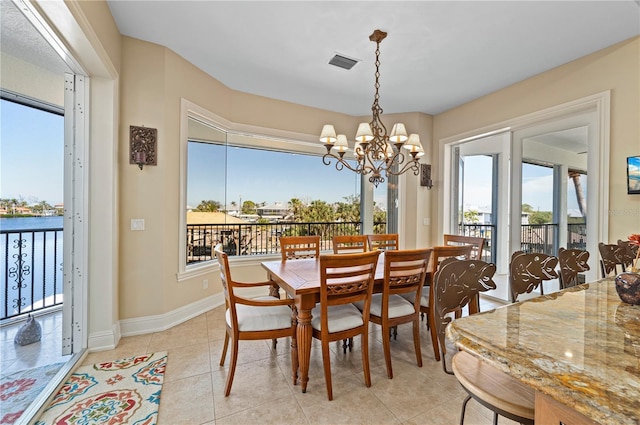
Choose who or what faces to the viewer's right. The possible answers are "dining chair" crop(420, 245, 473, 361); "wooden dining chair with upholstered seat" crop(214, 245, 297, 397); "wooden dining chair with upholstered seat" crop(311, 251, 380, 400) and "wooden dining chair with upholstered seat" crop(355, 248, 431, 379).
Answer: "wooden dining chair with upholstered seat" crop(214, 245, 297, 397)

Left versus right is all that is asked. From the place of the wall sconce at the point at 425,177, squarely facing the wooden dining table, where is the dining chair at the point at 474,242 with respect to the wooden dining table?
left

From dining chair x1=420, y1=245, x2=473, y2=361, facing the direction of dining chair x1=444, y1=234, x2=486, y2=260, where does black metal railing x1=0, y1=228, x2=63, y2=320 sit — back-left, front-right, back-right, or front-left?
back-left

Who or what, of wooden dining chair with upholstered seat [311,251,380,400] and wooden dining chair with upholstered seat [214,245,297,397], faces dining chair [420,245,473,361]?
wooden dining chair with upholstered seat [214,245,297,397]

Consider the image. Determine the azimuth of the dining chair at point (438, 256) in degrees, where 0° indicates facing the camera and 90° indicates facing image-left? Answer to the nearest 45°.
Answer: approximately 135°

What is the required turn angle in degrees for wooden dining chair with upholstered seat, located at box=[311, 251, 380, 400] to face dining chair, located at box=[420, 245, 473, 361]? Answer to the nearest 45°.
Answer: approximately 90° to its right

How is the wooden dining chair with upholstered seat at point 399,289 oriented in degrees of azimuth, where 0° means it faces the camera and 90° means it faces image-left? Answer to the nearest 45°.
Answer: approximately 135°

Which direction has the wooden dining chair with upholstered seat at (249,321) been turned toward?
to the viewer's right

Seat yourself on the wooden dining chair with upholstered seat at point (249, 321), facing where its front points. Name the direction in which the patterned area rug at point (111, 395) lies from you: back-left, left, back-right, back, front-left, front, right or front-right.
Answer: back

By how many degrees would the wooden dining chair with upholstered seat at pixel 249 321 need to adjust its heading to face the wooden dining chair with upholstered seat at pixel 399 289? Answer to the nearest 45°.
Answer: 0° — it already faces it

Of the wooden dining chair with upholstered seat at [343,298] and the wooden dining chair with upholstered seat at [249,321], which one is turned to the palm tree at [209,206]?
the wooden dining chair with upholstered seat at [343,298]

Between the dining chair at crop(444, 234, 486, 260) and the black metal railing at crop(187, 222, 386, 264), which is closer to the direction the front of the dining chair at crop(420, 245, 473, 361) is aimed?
the black metal railing

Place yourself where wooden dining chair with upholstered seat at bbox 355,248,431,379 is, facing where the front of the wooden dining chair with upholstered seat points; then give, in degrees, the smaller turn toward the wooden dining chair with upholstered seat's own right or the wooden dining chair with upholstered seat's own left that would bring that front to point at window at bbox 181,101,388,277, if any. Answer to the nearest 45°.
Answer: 0° — it already faces it

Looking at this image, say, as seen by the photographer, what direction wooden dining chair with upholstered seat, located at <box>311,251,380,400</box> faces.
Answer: facing away from the viewer and to the left of the viewer
